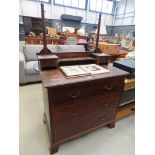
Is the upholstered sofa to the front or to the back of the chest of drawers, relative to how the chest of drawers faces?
to the back

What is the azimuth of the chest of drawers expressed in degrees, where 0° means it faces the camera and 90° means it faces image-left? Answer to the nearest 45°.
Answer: approximately 315°
